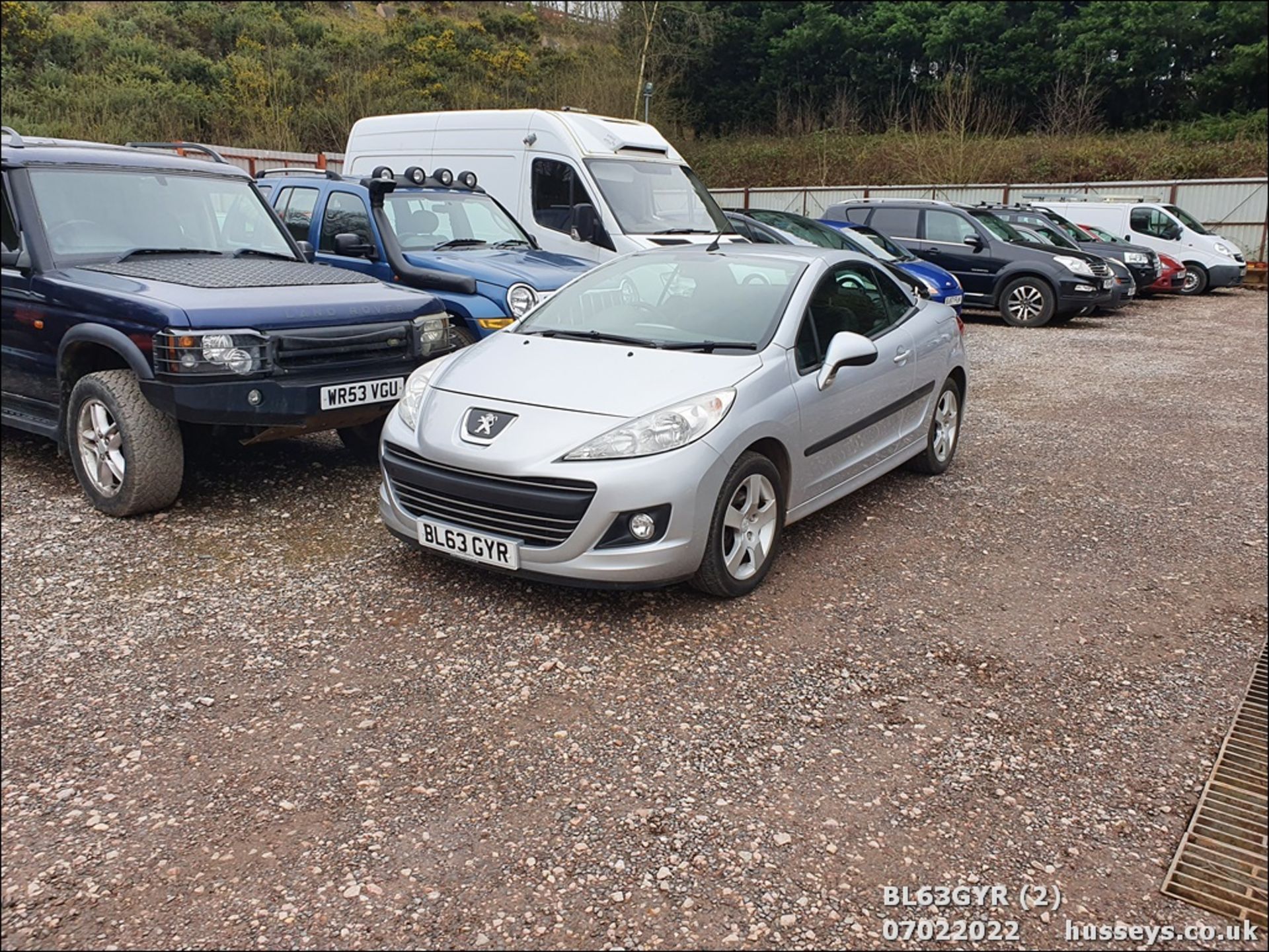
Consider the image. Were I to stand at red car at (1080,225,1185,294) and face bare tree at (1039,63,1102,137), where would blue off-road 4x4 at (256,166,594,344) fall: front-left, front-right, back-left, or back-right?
back-left

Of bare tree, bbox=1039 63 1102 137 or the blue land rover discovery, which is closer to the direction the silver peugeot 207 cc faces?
the blue land rover discovery

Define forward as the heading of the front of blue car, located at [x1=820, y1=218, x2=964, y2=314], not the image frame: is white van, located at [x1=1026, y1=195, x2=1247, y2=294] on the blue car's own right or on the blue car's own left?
on the blue car's own left

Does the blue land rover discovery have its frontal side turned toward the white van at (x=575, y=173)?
no

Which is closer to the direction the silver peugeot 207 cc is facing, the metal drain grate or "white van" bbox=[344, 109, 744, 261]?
the metal drain grate

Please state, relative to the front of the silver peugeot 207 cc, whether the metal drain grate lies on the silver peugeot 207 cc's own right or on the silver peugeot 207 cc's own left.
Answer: on the silver peugeot 207 cc's own left

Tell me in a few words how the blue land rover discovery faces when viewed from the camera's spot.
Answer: facing the viewer and to the right of the viewer

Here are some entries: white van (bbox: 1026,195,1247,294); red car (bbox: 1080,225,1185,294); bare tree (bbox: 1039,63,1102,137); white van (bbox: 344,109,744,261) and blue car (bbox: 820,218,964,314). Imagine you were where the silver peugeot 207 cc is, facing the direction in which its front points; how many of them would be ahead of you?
0

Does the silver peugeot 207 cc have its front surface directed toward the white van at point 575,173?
no

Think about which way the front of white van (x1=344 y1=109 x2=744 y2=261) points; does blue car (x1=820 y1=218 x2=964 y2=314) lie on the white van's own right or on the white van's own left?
on the white van's own left

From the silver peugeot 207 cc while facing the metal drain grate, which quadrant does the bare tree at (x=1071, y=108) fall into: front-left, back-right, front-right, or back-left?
back-left

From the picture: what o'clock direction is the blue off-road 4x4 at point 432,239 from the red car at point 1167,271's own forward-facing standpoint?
The blue off-road 4x4 is roughly at 2 o'clock from the red car.

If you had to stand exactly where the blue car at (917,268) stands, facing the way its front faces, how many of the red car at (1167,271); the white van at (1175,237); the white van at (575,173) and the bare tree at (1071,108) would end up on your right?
1

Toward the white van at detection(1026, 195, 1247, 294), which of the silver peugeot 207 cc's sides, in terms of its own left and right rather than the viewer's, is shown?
back

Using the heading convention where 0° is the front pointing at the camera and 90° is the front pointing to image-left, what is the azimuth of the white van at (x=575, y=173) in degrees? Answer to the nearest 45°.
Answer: approximately 315°

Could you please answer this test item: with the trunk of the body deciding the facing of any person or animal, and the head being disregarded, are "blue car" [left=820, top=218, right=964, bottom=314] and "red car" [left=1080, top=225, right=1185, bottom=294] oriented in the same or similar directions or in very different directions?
same or similar directions

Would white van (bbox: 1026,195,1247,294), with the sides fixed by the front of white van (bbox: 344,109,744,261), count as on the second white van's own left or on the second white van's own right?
on the second white van's own left
